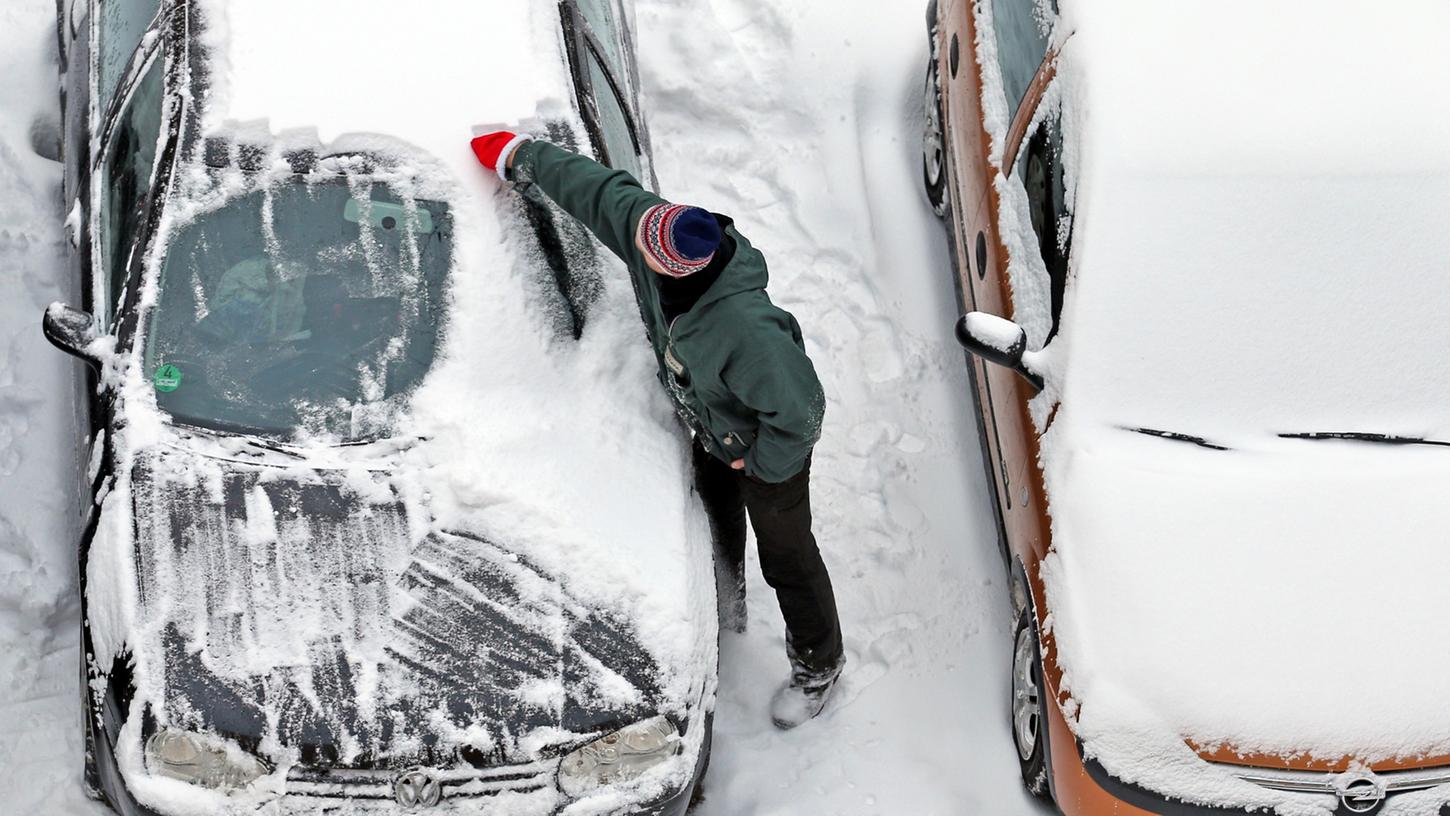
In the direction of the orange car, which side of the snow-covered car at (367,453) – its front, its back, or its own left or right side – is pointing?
left

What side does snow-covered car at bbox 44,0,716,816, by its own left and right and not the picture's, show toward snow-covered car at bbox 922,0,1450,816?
left

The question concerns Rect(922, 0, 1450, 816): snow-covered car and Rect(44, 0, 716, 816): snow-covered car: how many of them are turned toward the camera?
2

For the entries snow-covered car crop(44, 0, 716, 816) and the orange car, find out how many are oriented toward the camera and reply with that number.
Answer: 2

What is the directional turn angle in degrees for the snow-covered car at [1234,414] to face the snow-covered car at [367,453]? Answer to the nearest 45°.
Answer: approximately 90° to its right

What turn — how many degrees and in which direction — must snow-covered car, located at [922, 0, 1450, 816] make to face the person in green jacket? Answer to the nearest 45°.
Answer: approximately 90° to its right

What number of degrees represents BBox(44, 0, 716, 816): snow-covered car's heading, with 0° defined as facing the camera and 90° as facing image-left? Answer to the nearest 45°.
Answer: approximately 0°

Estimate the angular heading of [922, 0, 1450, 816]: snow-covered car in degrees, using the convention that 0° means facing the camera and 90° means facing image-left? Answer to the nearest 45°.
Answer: approximately 0°

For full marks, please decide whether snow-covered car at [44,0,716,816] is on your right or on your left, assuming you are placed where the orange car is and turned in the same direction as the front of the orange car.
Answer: on your right
